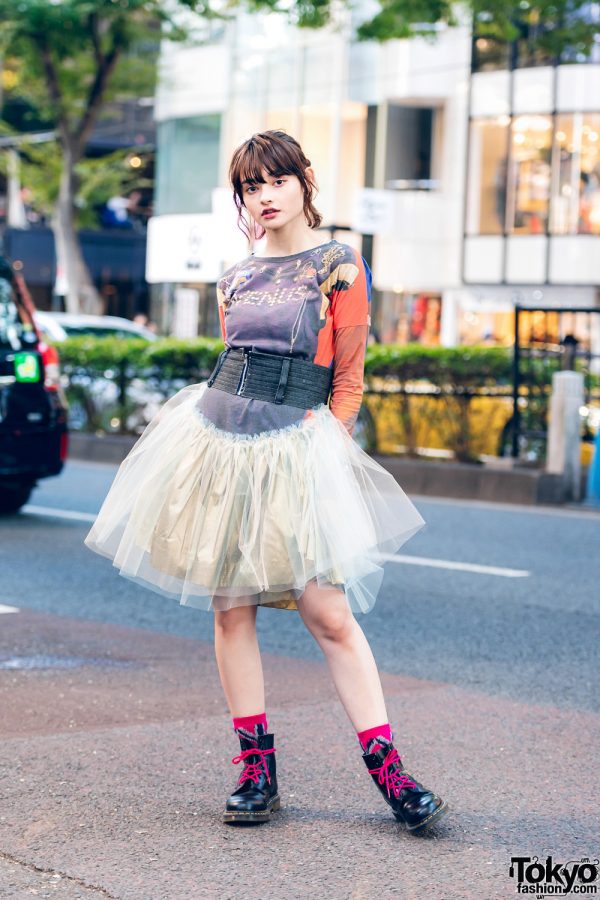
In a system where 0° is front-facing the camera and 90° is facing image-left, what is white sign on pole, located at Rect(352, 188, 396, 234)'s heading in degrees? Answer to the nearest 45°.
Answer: approximately 0°

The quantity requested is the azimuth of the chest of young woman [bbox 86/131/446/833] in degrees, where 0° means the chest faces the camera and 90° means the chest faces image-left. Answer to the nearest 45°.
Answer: approximately 0°

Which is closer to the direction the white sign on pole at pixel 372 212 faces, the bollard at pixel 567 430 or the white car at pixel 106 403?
the bollard

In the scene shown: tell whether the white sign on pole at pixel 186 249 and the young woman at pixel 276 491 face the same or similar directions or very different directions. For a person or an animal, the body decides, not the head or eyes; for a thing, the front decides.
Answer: same or similar directions

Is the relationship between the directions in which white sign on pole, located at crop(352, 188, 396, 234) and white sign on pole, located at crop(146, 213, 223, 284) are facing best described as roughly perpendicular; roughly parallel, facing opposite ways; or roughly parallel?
roughly parallel

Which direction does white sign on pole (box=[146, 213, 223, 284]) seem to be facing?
toward the camera
